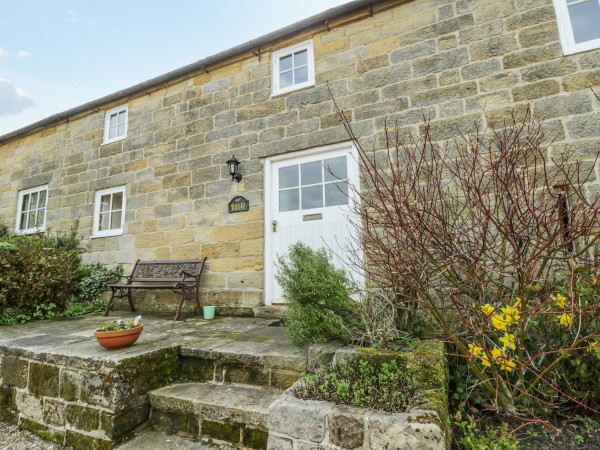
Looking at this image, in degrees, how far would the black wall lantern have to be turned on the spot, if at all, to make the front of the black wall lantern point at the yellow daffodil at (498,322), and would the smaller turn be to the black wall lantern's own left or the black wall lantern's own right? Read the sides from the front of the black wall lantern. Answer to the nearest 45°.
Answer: approximately 90° to the black wall lantern's own left

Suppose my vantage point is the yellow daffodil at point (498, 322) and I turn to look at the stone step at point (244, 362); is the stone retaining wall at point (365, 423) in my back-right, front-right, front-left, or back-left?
front-left

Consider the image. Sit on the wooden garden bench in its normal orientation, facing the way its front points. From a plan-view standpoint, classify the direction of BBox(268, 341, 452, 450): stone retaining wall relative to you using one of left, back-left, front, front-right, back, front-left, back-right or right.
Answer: front-left

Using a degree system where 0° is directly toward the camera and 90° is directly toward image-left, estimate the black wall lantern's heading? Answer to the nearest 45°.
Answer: approximately 45°

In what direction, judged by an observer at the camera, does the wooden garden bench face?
facing the viewer and to the left of the viewer

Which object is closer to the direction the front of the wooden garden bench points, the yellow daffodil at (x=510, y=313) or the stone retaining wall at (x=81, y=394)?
the stone retaining wall

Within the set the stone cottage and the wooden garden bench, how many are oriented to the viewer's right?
0

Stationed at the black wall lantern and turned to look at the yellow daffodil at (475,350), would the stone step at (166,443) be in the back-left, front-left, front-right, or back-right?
front-right
